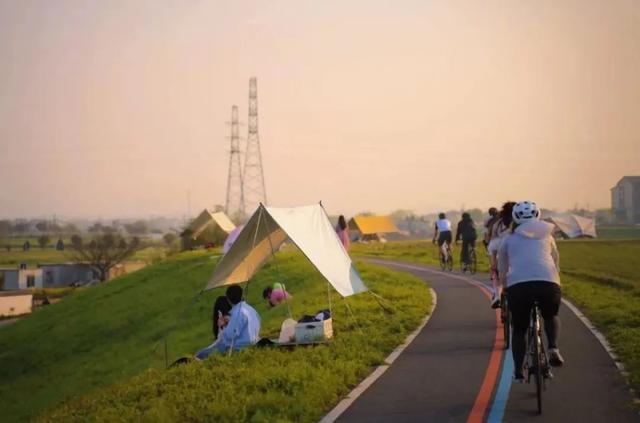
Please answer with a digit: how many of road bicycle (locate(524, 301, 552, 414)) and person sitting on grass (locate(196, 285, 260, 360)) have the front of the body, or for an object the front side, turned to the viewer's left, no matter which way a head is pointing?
1

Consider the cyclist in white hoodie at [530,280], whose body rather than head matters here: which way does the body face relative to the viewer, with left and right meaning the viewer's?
facing away from the viewer

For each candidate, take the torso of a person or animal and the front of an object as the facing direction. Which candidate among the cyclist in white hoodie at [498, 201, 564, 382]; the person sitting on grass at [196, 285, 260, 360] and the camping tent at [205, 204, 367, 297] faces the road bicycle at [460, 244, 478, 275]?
the cyclist in white hoodie

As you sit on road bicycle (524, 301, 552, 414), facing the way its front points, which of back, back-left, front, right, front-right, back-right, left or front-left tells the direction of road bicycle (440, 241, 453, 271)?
front

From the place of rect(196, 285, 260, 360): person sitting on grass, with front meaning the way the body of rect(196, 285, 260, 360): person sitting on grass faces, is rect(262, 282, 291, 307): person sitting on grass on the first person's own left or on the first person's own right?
on the first person's own right

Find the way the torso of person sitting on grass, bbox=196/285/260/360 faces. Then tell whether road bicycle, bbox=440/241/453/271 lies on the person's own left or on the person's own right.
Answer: on the person's own right

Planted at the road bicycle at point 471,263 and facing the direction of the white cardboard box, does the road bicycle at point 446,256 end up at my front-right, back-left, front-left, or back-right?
back-right

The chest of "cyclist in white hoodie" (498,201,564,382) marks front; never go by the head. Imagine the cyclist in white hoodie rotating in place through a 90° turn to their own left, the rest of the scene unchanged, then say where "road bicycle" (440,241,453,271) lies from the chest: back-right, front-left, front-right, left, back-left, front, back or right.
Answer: right

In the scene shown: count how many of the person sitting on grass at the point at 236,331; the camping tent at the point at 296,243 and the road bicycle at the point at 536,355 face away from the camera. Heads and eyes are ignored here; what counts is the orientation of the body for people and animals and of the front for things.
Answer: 1

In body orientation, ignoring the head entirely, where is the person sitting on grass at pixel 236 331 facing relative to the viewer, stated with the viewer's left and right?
facing to the left of the viewer

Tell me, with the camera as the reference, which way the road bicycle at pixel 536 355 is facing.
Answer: facing away from the viewer

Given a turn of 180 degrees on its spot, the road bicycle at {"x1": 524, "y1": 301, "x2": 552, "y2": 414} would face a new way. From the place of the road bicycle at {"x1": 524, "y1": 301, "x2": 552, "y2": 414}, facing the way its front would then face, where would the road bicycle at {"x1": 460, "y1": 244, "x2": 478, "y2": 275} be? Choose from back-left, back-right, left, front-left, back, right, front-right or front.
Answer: back

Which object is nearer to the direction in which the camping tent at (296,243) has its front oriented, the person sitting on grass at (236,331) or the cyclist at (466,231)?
the person sitting on grass

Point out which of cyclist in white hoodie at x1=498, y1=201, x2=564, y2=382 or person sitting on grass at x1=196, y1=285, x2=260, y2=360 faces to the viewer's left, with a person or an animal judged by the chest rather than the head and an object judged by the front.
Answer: the person sitting on grass

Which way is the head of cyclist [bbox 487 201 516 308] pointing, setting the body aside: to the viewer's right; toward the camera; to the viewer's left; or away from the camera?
away from the camera

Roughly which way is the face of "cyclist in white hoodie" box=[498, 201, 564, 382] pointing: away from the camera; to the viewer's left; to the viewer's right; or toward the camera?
away from the camera

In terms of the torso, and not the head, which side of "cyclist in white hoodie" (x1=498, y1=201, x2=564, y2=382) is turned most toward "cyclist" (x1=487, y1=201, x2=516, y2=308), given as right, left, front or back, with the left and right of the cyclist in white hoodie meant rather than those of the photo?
front
